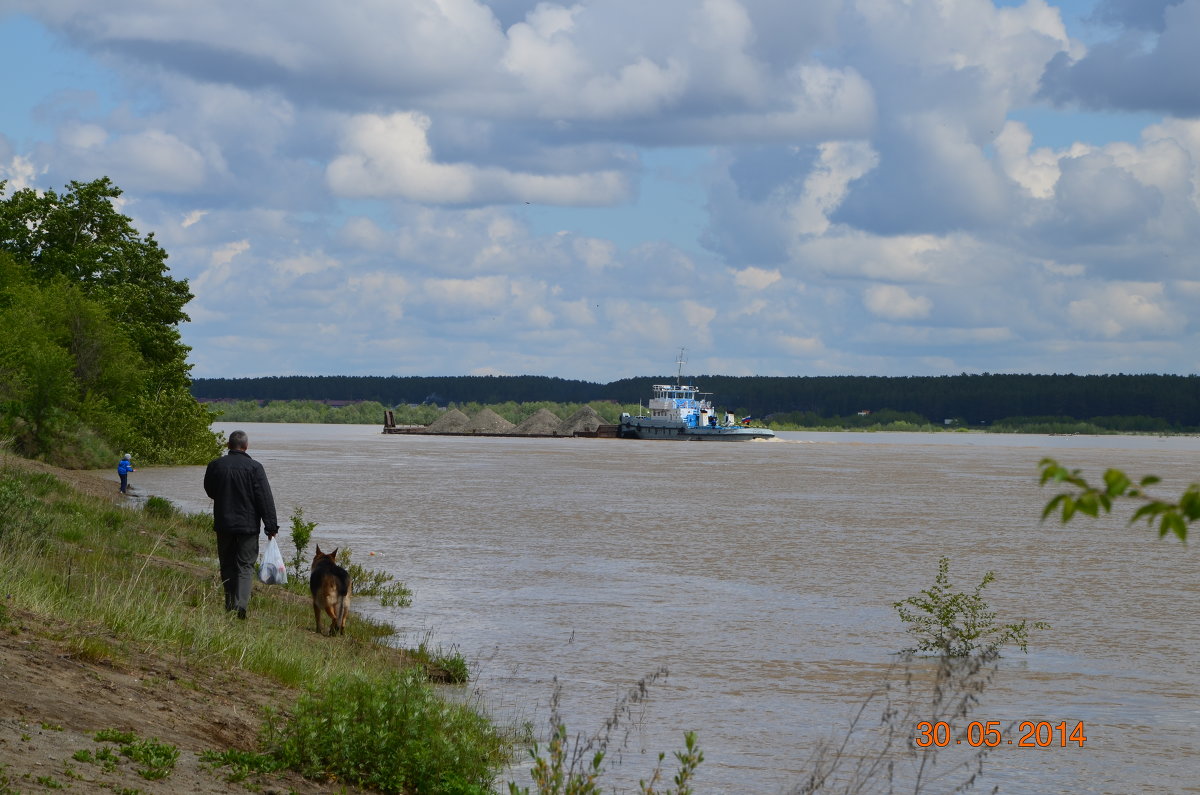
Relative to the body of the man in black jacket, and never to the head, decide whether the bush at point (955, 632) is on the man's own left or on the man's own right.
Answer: on the man's own right

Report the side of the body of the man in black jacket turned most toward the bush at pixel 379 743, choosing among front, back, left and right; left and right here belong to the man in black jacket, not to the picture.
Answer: back

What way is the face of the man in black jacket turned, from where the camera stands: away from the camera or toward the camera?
away from the camera

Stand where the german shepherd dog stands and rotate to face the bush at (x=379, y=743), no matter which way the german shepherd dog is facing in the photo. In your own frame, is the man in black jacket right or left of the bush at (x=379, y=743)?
right

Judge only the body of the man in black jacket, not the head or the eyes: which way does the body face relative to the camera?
away from the camera
